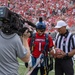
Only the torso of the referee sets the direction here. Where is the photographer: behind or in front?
in front

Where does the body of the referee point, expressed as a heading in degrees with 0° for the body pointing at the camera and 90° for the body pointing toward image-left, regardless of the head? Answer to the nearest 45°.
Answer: approximately 45°

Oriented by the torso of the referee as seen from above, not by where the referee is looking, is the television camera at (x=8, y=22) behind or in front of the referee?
in front
